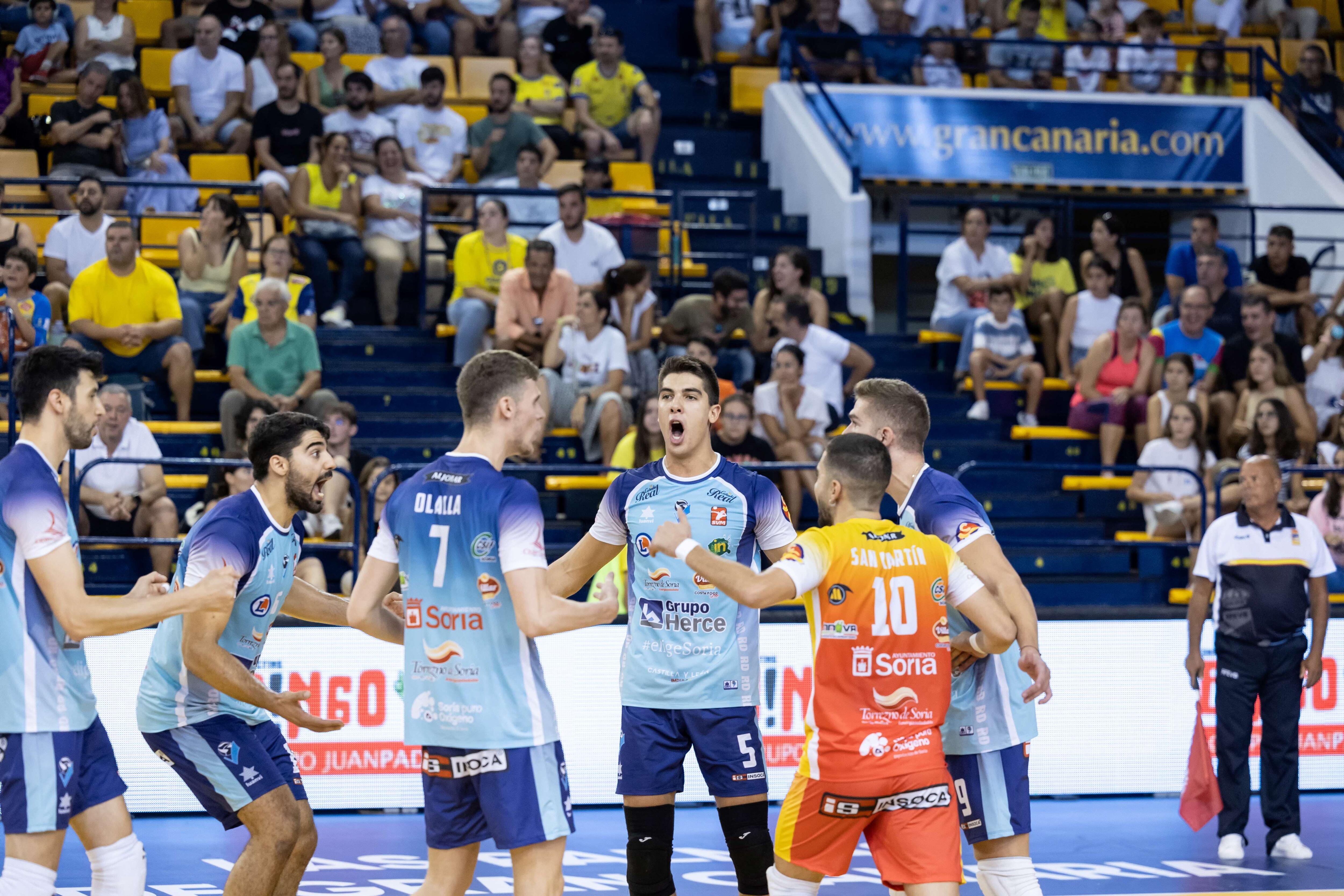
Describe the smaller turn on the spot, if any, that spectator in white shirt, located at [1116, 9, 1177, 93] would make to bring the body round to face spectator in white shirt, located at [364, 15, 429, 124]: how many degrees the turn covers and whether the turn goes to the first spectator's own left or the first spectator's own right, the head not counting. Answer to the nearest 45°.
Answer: approximately 45° to the first spectator's own right

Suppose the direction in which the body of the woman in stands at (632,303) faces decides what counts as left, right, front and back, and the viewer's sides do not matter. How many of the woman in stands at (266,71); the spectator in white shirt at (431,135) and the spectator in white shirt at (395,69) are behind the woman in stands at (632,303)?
3

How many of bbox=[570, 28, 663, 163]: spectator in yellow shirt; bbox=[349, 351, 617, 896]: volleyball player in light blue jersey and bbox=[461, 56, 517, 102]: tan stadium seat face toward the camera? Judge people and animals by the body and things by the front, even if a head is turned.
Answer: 2

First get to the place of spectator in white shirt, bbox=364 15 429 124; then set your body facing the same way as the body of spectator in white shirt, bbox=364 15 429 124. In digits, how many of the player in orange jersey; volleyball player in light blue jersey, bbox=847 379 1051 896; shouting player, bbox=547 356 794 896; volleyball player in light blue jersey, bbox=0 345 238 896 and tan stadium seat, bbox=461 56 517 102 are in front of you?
4
